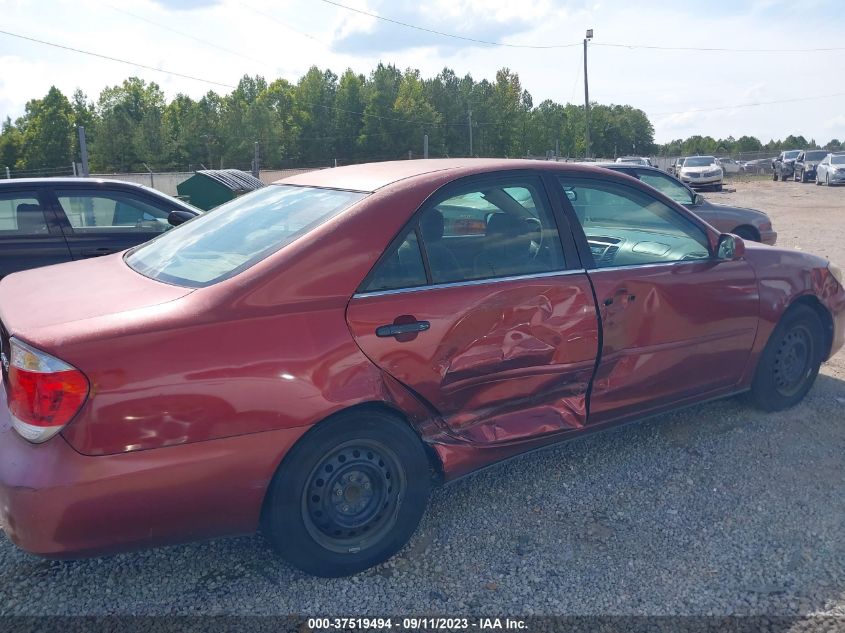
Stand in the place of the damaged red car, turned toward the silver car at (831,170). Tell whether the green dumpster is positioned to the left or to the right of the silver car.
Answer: left

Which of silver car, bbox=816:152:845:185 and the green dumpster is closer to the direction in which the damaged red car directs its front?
the silver car

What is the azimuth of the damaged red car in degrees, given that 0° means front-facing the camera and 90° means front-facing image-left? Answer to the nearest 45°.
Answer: approximately 225°

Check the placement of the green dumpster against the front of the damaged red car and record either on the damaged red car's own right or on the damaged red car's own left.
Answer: on the damaged red car's own left

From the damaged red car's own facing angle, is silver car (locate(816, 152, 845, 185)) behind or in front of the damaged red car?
in front
